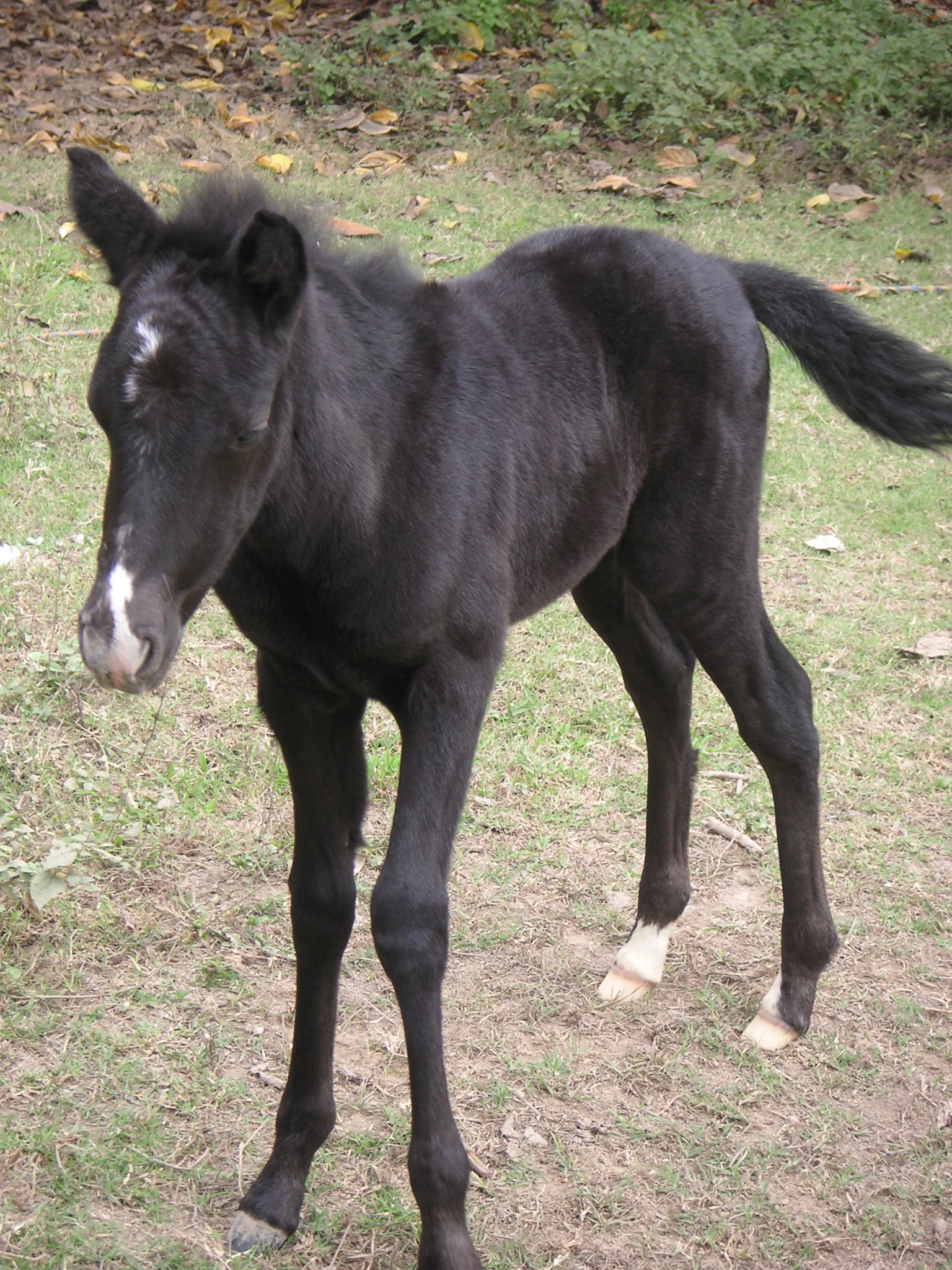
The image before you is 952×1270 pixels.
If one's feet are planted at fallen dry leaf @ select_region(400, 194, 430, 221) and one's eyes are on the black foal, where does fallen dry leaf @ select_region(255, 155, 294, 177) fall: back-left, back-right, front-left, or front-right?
back-right

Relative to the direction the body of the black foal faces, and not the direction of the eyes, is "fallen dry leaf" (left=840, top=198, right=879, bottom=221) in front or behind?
behind

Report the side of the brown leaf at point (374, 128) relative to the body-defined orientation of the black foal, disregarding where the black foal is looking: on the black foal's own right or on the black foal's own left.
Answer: on the black foal's own right

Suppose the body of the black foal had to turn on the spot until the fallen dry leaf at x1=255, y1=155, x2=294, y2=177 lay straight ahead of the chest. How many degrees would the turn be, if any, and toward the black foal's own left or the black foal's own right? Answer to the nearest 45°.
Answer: approximately 135° to the black foal's own right

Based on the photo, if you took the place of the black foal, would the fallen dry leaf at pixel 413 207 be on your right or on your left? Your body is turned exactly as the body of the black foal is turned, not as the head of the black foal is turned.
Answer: on your right

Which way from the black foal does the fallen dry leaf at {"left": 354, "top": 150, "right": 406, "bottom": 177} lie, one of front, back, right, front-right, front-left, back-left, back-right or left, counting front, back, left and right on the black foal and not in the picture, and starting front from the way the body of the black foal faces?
back-right

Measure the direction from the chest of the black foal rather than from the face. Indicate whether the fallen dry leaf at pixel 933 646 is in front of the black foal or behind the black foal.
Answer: behind

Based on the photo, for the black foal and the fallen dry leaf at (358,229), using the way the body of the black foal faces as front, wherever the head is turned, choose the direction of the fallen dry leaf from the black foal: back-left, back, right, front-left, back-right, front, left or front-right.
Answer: back-right

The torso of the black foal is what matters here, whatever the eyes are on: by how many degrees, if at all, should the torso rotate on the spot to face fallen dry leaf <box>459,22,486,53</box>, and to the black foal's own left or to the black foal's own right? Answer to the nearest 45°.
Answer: approximately 135° to the black foal's own right

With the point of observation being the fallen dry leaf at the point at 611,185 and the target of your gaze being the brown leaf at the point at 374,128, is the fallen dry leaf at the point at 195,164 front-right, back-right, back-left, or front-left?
front-left

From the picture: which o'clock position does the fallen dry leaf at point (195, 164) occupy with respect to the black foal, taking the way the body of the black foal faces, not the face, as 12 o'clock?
The fallen dry leaf is roughly at 4 o'clock from the black foal.

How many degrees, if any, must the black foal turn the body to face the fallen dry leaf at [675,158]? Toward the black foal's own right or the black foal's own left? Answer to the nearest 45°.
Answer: approximately 135° to the black foal's own right

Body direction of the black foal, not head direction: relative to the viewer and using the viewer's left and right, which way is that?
facing the viewer and to the left of the viewer

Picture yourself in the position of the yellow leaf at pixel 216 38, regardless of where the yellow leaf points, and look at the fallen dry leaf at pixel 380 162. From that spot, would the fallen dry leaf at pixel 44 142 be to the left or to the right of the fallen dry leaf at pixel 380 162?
right

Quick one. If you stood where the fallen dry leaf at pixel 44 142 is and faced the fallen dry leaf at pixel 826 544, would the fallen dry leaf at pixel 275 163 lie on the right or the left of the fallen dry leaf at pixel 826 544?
left

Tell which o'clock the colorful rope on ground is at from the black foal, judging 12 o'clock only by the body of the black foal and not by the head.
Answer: The colorful rope on ground is roughly at 5 o'clock from the black foal.
